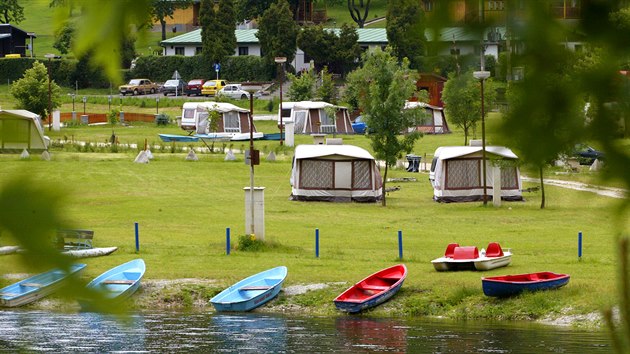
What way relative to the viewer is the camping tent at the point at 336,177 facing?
toward the camera

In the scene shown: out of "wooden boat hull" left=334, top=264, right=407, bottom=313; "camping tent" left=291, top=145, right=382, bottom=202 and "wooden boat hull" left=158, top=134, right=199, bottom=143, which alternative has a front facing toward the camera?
the camping tent

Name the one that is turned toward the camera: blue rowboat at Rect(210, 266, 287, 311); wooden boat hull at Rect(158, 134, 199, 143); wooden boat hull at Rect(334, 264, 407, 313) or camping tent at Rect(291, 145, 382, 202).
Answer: the camping tent

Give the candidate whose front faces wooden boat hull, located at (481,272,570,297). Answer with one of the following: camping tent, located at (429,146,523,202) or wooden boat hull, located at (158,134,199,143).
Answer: the camping tent

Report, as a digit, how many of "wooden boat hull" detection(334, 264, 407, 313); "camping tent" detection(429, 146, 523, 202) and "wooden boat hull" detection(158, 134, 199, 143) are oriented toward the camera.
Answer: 1

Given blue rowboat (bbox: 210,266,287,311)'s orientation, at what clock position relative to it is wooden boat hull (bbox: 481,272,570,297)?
The wooden boat hull is roughly at 2 o'clock from the blue rowboat.

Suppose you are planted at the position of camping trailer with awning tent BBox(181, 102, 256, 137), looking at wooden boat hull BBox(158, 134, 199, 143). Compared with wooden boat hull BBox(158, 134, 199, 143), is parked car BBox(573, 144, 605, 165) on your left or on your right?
left

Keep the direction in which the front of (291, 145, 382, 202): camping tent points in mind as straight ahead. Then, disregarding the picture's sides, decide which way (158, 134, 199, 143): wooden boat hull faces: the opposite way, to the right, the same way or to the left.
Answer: to the right

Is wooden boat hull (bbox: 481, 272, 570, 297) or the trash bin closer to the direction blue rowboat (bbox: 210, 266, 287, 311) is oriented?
the trash bin

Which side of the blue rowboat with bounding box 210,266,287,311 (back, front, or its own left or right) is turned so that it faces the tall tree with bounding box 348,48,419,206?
front

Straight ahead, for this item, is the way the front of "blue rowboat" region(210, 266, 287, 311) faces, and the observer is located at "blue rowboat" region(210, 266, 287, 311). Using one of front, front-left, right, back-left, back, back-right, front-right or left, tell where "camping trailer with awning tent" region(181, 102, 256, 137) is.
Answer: front-left
